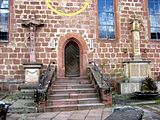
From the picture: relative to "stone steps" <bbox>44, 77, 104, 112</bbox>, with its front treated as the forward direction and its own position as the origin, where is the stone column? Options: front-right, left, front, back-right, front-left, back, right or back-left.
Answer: back-left

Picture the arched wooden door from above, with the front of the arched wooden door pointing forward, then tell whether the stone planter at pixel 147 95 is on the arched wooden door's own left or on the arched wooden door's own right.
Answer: on the arched wooden door's own left

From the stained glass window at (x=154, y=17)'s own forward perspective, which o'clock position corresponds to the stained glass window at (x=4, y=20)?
the stained glass window at (x=4, y=20) is roughly at 2 o'clock from the stained glass window at (x=154, y=17).

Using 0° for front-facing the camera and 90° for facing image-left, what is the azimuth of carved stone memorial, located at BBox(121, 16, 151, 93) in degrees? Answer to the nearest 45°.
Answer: approximately 0°

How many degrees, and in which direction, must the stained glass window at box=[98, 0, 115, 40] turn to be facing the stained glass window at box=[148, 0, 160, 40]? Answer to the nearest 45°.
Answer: approximately 90° to its left

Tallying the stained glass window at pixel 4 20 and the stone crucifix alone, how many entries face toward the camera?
2

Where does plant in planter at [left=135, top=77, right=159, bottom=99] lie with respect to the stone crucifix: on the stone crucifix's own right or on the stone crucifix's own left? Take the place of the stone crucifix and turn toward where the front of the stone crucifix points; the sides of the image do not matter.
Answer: on the stone crucifix's own left

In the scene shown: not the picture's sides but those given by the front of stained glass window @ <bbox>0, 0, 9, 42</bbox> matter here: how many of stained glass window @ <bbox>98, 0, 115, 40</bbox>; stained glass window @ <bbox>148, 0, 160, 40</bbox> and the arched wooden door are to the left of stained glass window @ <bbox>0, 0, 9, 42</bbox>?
3

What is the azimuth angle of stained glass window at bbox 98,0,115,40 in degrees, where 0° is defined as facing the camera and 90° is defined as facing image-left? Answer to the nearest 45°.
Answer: approximately 0°
